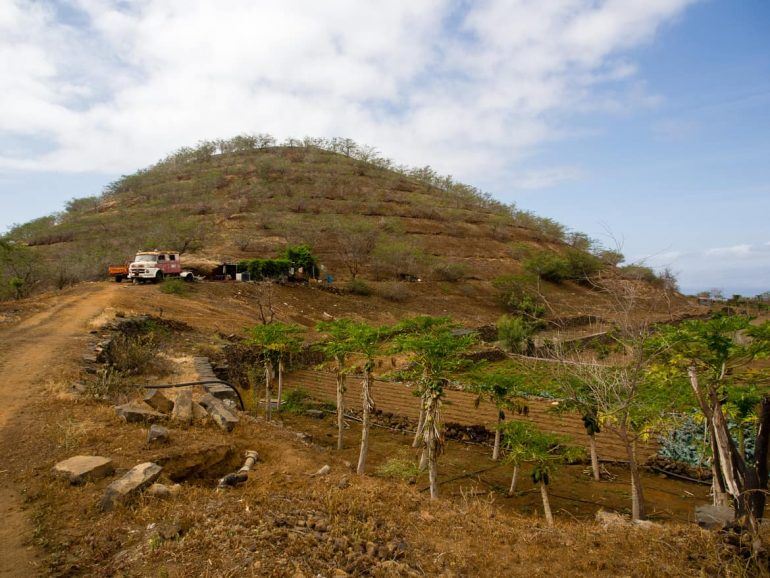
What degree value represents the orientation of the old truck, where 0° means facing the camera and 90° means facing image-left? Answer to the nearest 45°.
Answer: approximately 45°

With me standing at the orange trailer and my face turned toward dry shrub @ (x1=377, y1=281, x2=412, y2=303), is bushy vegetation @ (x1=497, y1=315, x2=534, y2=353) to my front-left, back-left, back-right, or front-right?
front-right

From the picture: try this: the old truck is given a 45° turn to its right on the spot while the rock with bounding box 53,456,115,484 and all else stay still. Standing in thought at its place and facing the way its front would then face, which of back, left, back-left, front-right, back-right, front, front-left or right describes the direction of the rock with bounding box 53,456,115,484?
left

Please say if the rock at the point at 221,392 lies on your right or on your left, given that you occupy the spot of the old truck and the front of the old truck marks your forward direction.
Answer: on your left

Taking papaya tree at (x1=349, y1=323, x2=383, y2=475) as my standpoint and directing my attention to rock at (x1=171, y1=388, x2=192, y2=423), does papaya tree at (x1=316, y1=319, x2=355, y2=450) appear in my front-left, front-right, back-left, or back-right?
front-right

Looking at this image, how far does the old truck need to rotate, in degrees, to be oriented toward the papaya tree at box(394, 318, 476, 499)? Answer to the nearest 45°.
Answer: approximately 45° to its left

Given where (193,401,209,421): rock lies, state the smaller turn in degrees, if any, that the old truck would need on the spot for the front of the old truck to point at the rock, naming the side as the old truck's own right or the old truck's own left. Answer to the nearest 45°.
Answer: approximately 45° to the old truck's own left

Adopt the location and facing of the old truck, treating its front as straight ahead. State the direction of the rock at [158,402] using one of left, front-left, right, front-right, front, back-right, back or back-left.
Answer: front-left

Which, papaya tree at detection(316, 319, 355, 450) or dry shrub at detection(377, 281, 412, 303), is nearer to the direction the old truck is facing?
the papaya tree

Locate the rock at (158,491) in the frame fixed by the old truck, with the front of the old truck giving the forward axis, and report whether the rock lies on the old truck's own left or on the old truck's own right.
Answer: on the old truck's own left

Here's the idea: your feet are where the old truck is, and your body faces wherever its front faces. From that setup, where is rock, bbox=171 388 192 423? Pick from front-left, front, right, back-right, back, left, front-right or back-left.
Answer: front-left

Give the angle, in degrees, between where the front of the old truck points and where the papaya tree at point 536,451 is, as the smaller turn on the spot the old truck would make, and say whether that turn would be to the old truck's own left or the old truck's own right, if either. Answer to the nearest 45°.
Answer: approximately 45° to the old truck's own left
